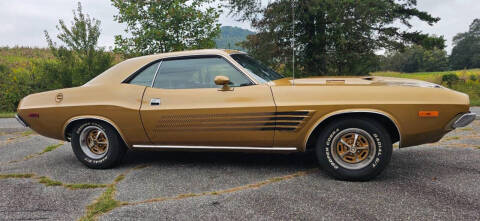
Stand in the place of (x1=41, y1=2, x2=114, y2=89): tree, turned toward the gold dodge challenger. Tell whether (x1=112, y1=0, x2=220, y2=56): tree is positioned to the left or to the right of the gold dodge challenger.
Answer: left

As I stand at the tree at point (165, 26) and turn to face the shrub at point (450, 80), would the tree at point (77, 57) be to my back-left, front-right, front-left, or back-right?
back-left

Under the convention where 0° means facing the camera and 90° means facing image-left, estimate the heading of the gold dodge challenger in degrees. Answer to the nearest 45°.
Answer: approximately 270°

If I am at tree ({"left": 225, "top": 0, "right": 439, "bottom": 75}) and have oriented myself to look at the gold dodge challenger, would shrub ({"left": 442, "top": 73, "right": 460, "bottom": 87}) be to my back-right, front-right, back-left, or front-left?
back-left

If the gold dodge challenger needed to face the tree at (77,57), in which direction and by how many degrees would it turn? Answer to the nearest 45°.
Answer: approximately 135° to its left

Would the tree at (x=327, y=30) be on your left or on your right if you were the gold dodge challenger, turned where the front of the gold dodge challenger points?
on your left

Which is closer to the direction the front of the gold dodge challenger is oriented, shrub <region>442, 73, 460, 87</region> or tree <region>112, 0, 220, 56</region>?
the shrub

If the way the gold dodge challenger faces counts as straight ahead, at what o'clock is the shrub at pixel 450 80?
The shrub is roughly at 10 o'clock from the gold dodge challenger.

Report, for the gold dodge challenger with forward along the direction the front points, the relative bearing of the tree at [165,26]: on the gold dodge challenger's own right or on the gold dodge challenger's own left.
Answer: on the gold dodge challenger's own left
